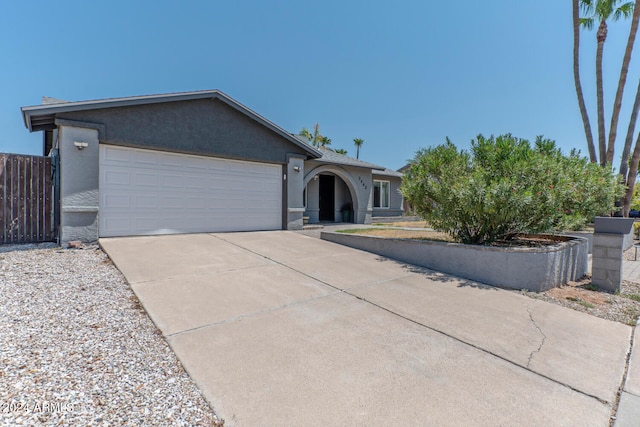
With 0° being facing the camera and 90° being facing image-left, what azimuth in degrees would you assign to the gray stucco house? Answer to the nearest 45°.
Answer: approximately 315°

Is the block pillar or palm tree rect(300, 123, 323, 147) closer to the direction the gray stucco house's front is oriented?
the block pillar

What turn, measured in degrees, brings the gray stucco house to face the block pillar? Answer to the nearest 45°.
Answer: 0° — it already faces it

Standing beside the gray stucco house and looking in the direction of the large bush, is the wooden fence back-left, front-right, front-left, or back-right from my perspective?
back-right

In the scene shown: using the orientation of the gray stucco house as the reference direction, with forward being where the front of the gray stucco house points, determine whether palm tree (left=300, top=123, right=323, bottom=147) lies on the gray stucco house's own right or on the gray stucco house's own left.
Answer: on the gray stucco house's own left

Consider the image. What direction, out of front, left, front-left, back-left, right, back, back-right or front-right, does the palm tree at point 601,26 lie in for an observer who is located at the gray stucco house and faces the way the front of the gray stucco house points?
front-left

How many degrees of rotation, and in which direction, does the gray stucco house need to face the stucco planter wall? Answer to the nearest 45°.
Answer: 0° — it already faces it

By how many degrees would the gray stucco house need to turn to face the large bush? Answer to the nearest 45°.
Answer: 0° — it already faces it

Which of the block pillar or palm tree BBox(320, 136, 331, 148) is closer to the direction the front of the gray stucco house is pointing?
the block pillar
